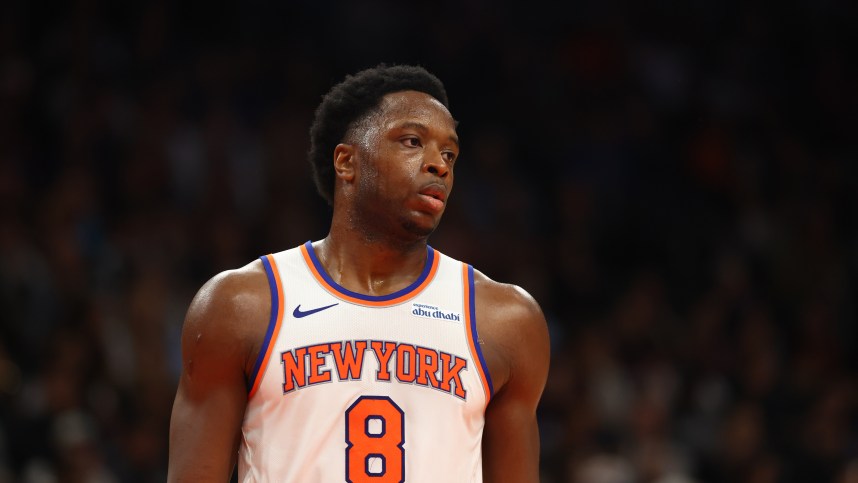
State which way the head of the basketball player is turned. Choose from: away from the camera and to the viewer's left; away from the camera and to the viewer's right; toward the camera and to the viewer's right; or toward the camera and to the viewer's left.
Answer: toward the camera and to the viewer's right

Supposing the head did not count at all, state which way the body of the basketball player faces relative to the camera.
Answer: toward the camera
